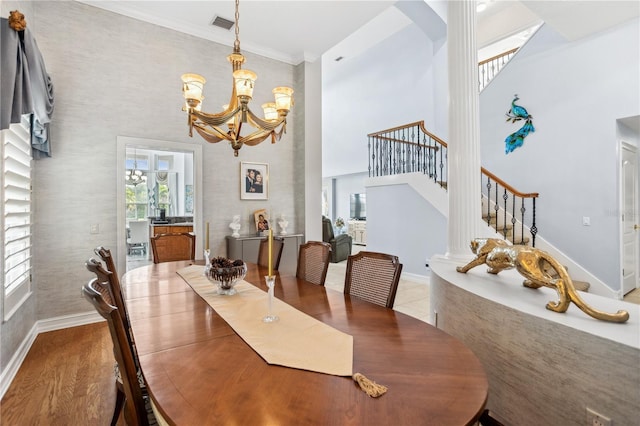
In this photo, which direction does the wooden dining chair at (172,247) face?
toward the camera

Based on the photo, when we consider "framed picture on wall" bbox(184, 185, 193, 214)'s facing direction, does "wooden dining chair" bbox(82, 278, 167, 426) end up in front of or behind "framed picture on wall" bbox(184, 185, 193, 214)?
in front

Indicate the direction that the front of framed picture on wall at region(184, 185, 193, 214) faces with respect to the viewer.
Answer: facing the viewer

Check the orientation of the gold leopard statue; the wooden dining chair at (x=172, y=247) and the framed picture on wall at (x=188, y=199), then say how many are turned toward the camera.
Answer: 2

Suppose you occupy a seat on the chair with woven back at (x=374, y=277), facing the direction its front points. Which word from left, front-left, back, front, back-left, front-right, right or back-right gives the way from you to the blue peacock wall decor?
back

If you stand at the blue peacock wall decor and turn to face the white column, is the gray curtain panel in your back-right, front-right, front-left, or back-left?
front-right

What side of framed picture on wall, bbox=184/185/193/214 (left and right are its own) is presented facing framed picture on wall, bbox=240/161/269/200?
front

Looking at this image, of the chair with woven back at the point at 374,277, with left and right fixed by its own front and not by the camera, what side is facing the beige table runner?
front

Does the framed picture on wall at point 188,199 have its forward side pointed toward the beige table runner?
yes

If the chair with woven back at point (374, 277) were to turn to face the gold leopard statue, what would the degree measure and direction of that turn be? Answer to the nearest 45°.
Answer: approximately 135° to its left

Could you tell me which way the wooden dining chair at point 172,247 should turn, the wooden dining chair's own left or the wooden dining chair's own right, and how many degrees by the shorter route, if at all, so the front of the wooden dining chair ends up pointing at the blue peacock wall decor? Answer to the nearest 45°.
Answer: approximately 90° to the wooden dining chair's own left

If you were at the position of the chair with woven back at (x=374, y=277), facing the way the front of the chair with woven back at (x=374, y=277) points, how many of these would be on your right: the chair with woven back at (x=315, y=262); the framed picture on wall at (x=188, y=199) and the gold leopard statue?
2

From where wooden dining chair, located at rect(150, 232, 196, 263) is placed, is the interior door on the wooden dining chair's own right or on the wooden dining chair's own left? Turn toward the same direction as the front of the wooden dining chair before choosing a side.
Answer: on the wooden dining chair's own left

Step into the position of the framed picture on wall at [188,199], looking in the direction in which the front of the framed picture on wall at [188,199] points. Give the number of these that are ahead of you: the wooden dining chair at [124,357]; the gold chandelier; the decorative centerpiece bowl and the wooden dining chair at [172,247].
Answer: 4

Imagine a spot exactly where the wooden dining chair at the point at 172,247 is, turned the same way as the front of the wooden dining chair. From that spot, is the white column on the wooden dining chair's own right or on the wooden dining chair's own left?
on the wooden dining chair's own left

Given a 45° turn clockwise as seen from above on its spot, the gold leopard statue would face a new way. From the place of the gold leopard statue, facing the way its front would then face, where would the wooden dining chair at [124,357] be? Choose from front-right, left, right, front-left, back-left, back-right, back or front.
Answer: back-left

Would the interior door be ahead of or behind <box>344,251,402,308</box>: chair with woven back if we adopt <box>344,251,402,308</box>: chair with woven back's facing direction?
behind
